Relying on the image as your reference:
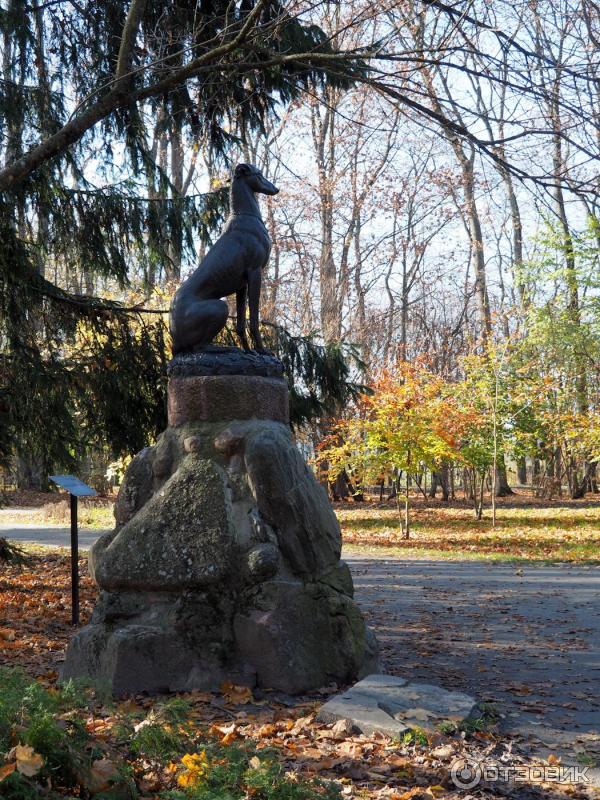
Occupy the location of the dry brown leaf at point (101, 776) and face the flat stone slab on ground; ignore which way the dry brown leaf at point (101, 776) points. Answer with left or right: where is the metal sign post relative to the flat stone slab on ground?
left

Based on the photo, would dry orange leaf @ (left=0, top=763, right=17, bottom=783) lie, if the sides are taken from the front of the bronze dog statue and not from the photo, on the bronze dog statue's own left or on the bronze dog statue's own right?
on the bronze dog statue's own right

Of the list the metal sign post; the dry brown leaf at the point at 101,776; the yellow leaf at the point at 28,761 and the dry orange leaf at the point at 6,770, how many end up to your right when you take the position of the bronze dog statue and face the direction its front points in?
3

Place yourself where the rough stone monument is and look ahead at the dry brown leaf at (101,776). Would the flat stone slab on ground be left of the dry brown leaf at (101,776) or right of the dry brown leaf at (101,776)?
left

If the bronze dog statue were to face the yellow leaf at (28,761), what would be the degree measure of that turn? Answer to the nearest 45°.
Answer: approximately 90° to its right

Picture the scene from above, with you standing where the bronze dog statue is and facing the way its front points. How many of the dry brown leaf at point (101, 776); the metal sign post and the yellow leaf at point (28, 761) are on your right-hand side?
2

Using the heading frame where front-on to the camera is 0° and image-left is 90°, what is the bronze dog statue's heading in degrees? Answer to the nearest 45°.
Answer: approximately 270°

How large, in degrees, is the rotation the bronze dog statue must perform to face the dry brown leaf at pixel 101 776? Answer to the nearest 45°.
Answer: approximately 90° to its right
